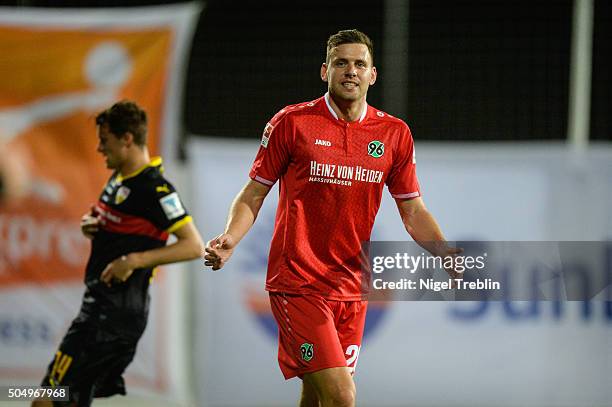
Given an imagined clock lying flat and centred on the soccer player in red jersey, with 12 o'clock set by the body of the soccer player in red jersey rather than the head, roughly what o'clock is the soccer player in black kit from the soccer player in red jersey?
The soccer player in black kit is roughly at 4 o'clock from the soccer player in red jersey.

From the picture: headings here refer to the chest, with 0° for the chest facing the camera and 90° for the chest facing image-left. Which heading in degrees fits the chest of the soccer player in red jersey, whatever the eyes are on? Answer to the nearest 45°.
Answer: approximately 0°

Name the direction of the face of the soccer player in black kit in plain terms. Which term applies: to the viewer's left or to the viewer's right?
to the viewer's left
